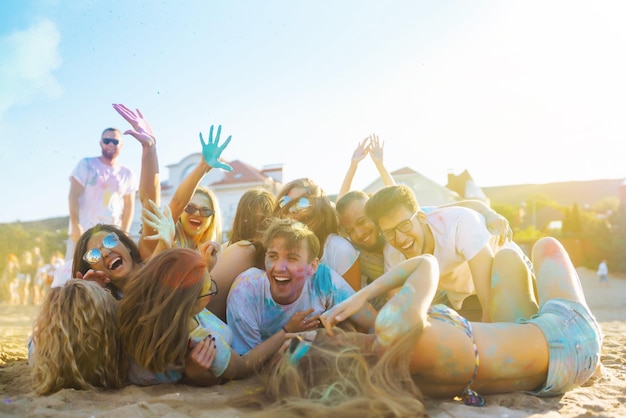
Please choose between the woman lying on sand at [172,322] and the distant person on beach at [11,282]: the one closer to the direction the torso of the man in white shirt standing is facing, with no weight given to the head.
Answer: the woman lying on sand

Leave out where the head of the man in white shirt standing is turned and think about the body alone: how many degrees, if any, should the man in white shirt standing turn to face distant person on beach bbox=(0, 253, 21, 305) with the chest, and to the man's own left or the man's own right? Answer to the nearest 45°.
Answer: approximately 180°

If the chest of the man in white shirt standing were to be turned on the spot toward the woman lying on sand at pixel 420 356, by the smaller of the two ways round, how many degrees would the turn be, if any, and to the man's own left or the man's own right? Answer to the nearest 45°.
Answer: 0° — they already face them

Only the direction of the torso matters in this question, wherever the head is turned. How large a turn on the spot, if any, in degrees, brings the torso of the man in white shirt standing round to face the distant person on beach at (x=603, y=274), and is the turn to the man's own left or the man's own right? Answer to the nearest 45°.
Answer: approximately 135° to the man's own left

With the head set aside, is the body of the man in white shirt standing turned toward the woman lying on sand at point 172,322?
yes

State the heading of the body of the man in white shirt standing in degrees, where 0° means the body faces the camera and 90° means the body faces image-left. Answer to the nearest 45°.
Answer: approximately 0°

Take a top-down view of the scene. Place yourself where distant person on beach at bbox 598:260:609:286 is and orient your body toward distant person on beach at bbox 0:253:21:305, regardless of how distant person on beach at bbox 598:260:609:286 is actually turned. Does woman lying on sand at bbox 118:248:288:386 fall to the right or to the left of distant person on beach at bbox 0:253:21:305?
left

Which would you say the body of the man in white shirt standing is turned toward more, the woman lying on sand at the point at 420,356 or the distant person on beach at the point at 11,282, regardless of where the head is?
the woman lying on sand
